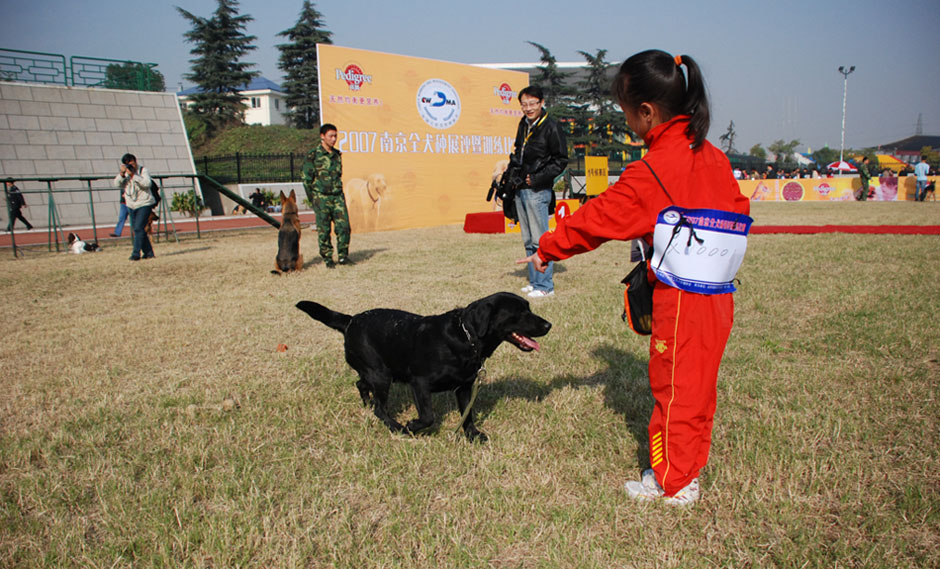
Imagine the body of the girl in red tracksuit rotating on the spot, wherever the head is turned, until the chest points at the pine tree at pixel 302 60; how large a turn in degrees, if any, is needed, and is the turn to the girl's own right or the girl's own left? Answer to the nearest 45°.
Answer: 0° — they already face it

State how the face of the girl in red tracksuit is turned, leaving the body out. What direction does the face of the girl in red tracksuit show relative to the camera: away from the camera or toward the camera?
away from the camera

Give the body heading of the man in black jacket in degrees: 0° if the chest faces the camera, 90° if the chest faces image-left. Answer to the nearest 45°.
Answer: approximately 45°

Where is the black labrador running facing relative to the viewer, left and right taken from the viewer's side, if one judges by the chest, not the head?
facing to the right of the viewer

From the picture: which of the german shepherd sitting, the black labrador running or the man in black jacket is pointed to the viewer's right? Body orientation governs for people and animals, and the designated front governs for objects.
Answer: the black labrador running

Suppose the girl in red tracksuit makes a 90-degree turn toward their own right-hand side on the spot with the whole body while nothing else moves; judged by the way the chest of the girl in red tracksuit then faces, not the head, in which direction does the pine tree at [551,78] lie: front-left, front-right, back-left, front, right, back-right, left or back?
front-left

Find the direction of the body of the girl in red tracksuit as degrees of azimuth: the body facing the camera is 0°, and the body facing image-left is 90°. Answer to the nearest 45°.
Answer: approximately 135°

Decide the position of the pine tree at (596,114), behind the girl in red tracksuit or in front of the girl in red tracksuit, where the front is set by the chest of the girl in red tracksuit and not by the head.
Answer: in front
